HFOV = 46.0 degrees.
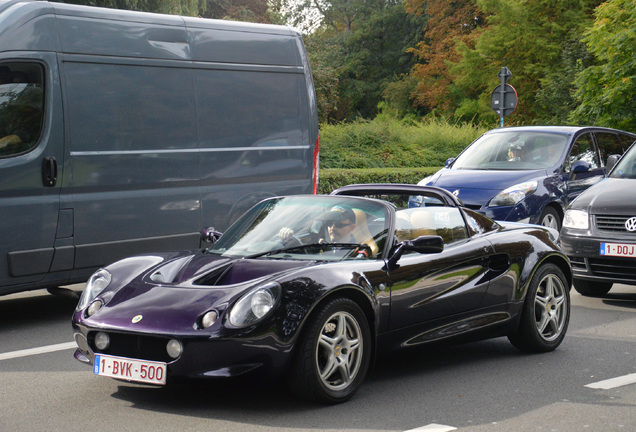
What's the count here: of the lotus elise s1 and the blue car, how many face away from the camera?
0

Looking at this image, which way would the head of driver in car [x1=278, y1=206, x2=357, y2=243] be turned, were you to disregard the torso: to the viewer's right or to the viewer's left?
to the viewer's left

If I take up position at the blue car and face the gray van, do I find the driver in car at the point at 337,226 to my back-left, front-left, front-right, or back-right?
front-left

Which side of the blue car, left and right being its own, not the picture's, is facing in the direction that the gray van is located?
front

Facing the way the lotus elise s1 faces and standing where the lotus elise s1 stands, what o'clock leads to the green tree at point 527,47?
The green tree is roughly at 5 o'clock from the lotus elise s1.

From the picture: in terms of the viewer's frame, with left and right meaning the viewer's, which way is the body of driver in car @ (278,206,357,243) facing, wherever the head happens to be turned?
facing the viewer and to the left of the viewer

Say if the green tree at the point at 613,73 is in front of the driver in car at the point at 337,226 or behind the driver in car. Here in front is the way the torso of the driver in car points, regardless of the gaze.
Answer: behind

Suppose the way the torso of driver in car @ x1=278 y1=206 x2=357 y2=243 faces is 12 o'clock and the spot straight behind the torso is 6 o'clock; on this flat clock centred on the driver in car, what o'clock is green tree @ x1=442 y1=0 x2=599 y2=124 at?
The green tree is roughly at 5 o'clock from the driver in car.

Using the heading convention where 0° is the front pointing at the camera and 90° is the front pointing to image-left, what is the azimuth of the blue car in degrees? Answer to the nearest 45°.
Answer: approximately 45°

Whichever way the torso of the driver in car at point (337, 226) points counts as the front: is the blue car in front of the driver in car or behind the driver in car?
behind

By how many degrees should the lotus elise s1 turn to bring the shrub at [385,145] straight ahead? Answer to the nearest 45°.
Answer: approximately 135° to its right

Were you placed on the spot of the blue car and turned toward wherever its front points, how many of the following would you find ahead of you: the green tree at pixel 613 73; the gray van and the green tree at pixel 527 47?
1

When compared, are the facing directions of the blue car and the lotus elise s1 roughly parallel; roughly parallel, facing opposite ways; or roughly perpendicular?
roughly parallel

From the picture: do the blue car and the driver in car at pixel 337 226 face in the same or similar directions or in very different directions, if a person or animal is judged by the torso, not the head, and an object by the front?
same or similar directions

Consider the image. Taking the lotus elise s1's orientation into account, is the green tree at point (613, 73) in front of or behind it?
behind

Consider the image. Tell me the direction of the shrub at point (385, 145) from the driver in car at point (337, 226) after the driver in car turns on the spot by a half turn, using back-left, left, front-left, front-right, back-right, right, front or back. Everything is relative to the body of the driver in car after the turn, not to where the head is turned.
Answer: front-left
